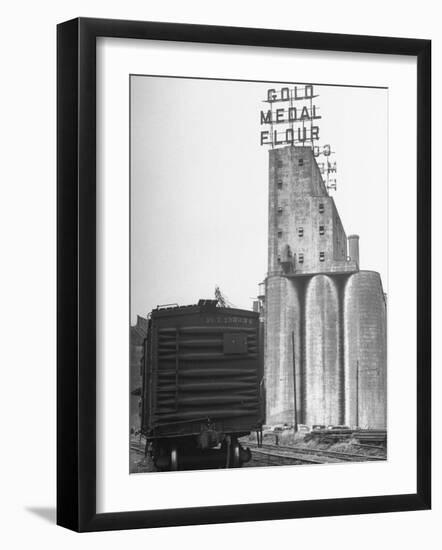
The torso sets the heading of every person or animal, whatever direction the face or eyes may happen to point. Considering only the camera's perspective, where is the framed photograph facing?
facing the viewer and to the right of the viewer
